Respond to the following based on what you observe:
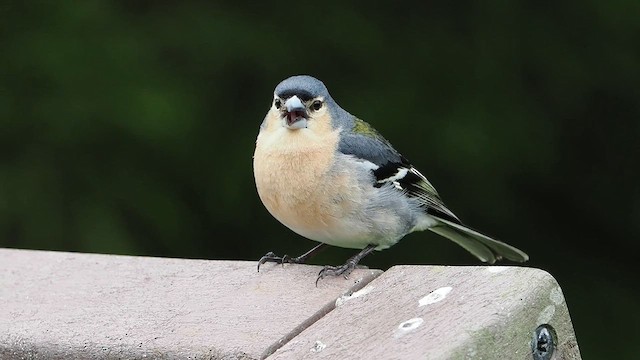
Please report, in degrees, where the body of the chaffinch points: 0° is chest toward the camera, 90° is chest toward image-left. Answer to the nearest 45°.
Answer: approximately 45°

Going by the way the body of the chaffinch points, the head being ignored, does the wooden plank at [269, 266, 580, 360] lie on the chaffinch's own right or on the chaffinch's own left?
on the chaffinch's own left
